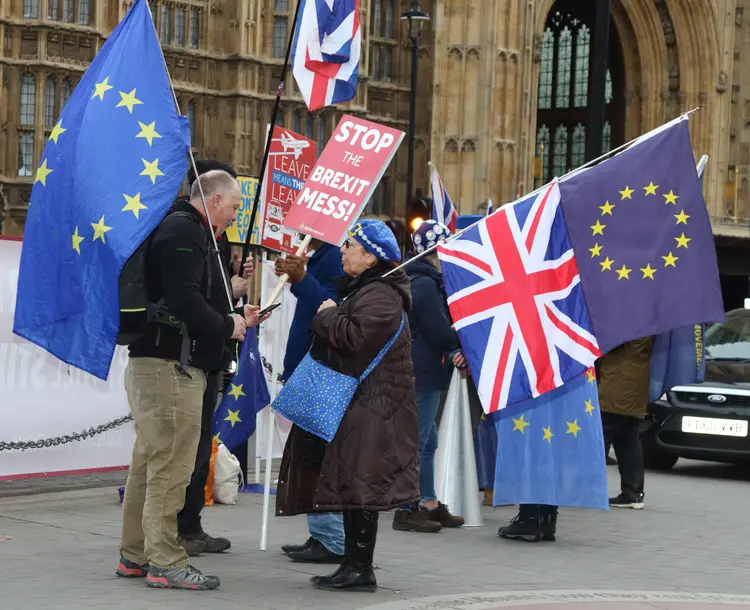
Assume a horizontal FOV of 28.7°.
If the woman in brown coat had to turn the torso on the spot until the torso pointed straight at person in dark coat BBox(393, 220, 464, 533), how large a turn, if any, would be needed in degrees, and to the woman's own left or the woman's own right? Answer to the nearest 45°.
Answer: approximately 90° to the woman's own right

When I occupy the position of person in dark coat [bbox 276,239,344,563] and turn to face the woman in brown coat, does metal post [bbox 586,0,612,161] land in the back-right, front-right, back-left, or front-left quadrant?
back-left

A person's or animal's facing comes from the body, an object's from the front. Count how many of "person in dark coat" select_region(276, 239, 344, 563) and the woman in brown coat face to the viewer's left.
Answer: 2

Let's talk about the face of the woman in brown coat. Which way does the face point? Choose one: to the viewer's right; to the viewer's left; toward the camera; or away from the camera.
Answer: to the viewer's left

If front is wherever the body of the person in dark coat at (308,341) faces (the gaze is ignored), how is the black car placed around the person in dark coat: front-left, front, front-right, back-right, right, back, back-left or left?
back-right

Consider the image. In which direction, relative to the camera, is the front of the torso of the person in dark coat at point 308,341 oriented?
to the viewer's left

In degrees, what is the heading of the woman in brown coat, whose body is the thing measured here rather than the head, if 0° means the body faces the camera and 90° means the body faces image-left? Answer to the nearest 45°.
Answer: approximately 90°

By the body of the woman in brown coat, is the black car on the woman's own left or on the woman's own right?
on the woman's own right

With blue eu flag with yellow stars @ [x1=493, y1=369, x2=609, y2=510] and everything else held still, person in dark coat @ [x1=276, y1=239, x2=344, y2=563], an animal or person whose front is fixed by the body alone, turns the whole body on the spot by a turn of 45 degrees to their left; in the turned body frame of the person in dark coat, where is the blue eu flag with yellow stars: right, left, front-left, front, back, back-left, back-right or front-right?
back

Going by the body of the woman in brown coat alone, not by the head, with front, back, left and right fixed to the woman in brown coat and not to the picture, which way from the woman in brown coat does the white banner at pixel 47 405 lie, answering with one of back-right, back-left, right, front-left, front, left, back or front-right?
front-right

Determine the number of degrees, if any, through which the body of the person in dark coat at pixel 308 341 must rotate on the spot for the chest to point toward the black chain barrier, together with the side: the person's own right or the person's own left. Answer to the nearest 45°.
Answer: approximately 45° to the person's own right
